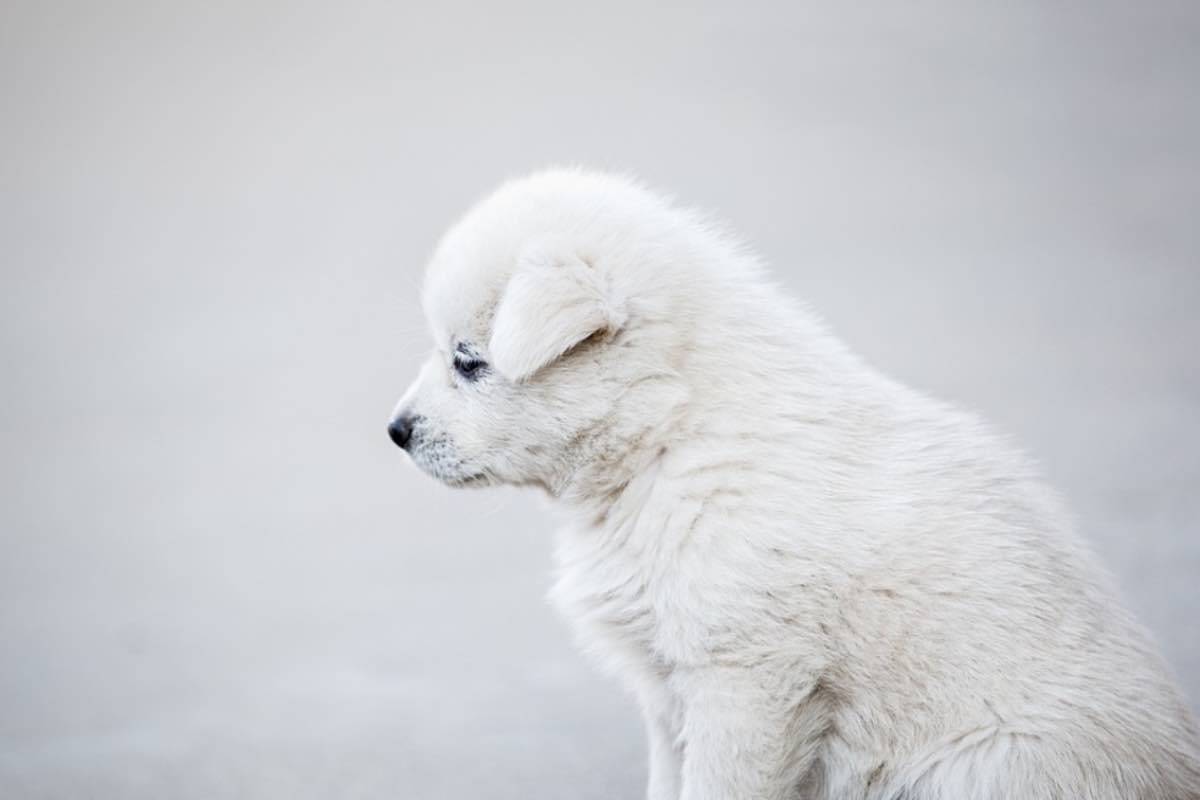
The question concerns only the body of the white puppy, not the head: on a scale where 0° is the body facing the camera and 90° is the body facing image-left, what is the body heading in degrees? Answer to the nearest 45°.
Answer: approximately 90°
